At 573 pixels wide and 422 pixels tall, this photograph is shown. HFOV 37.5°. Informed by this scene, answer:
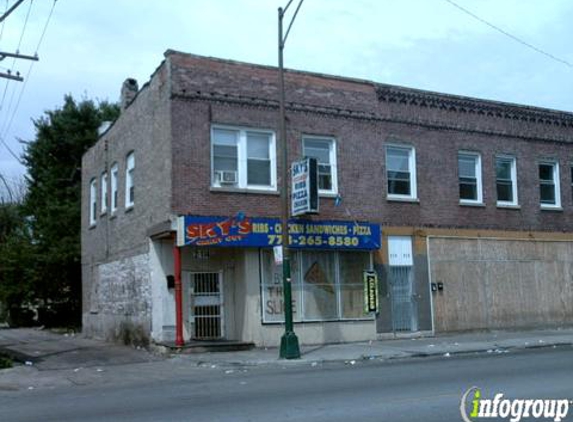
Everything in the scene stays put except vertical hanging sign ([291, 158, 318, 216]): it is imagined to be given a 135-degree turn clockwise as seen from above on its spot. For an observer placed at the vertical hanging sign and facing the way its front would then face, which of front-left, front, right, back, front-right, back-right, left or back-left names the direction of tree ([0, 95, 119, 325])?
front-left

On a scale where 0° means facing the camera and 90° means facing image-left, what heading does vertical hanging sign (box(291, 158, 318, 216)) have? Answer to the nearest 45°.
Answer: approximately 45°

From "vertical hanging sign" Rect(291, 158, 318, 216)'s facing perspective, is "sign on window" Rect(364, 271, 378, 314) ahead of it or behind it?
behind

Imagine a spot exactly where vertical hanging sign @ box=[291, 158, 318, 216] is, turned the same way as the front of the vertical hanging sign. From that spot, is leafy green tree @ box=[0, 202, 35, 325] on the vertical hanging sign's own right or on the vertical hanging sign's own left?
on the vertical hanging sign's own right
